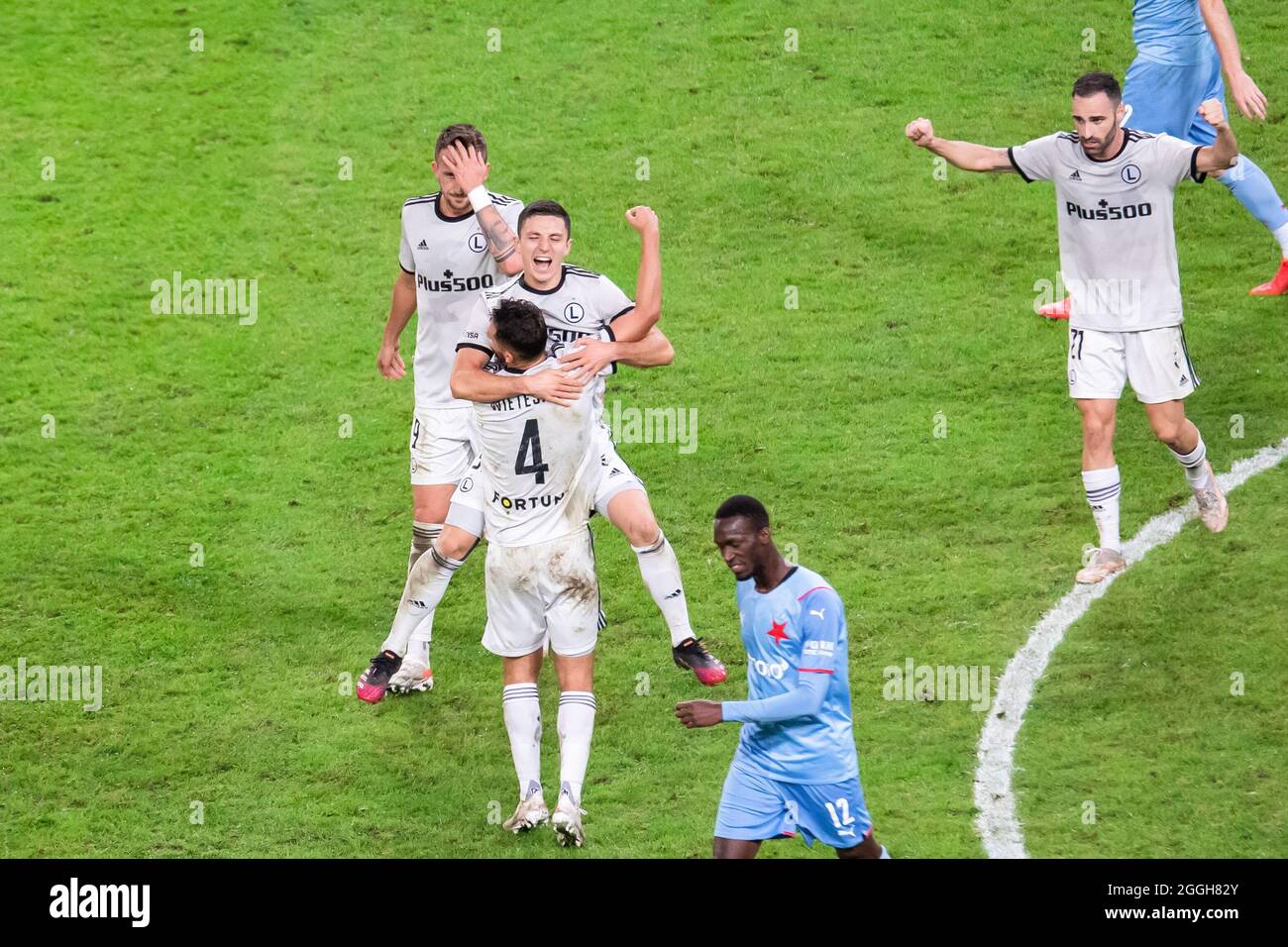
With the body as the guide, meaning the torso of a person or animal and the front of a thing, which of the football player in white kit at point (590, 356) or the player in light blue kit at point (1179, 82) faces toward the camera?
the football player in white kit

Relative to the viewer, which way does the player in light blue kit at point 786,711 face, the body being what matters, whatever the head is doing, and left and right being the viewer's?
facing the viewer and to the left of the viewer

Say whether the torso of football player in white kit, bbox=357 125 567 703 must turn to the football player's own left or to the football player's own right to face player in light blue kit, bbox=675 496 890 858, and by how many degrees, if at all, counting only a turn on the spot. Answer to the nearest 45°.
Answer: approximately 45° to the football player's own left

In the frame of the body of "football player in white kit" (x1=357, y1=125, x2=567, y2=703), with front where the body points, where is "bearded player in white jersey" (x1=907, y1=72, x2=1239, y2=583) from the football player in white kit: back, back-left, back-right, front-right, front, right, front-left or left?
left

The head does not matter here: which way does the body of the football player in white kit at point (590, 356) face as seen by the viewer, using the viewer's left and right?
facing the viewer

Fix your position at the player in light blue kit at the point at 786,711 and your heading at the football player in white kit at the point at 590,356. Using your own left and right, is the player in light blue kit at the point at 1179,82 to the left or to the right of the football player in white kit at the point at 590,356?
right

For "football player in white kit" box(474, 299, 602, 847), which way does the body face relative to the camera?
away from the camera

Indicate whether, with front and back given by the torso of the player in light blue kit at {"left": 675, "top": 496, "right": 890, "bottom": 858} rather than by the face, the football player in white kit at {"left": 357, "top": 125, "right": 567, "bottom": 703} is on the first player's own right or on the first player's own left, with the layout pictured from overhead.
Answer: on the first player's own right

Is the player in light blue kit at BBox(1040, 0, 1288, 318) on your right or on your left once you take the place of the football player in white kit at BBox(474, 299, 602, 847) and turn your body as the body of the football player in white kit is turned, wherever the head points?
on your right
